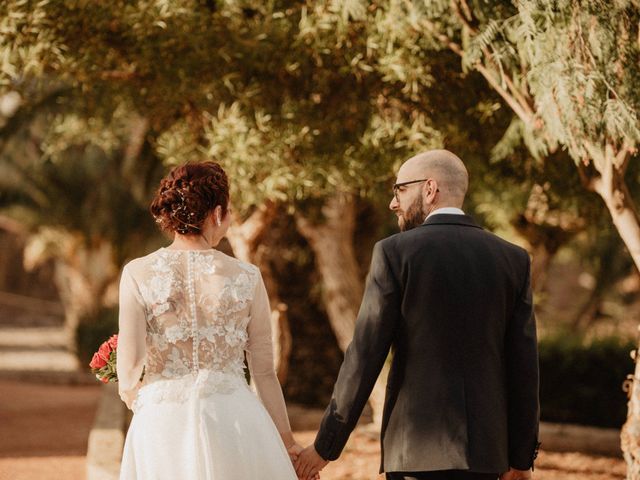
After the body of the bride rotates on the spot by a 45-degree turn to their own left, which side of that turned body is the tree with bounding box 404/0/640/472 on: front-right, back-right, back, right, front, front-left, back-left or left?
right

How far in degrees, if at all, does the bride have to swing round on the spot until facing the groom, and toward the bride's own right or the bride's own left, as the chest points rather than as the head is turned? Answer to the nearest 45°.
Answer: approximately 90° to the bride's own right

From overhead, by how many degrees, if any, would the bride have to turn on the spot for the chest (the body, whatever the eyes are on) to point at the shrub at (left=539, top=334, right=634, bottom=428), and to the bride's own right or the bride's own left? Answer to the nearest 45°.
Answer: approximately 45° to the bride's own right

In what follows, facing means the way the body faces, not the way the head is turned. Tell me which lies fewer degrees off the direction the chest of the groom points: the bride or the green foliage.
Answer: the green foliage

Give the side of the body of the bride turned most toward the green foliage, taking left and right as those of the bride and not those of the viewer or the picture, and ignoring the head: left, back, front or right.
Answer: front

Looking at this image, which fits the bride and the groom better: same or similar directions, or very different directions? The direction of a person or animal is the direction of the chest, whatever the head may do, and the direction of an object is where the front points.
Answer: same or similar directions

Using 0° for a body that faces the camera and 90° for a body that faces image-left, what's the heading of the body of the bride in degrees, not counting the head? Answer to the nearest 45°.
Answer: approximately 180°

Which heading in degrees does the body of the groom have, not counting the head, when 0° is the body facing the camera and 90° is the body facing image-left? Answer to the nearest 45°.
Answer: approximately 180°

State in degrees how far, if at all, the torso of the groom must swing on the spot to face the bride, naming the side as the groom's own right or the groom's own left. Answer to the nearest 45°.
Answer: approximately 90° to the groom's own left

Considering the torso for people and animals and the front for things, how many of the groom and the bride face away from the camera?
2
